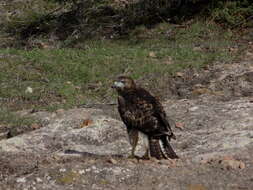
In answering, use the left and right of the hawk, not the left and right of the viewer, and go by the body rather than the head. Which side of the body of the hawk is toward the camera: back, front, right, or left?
left
